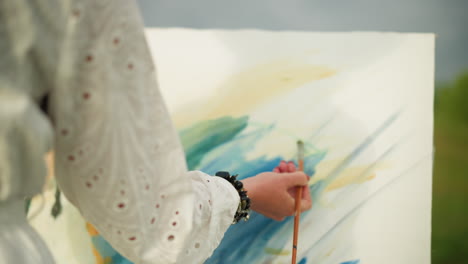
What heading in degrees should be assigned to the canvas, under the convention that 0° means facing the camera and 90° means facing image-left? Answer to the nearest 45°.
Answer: approximately 0°
